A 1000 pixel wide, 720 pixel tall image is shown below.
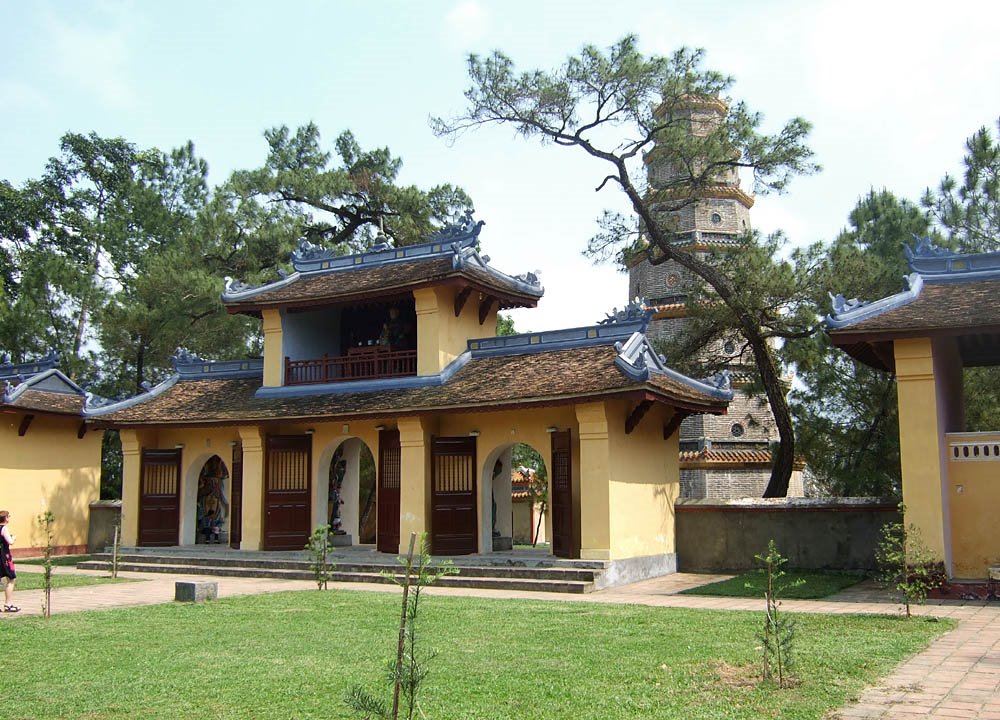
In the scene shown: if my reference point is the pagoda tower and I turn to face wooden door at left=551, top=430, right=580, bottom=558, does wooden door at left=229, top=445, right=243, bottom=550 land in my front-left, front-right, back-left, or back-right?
front-right

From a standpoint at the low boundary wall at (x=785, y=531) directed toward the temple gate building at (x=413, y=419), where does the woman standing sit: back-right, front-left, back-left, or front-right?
front-left

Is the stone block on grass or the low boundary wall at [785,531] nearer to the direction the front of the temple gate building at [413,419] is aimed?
the stone block on grass

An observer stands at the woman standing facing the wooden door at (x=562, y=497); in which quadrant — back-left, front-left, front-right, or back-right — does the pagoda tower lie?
front-left

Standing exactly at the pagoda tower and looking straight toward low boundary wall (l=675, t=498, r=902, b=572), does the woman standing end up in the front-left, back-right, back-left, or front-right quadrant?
front-right

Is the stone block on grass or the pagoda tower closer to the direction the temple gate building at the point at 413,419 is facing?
the stone block on grass

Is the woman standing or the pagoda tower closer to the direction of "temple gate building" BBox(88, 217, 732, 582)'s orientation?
the woman standing

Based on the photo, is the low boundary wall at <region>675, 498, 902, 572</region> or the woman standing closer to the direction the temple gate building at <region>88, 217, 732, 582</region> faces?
the woman standing

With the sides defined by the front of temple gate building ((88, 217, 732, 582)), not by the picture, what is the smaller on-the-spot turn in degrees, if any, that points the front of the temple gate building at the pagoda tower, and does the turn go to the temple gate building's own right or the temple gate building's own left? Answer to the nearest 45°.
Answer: approximately 180°

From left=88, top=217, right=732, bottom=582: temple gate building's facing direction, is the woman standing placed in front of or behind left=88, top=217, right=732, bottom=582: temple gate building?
in front

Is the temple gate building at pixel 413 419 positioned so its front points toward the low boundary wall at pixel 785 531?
no

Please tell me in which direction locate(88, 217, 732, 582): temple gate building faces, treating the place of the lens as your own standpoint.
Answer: facing the viewer and to the left of the viewer
